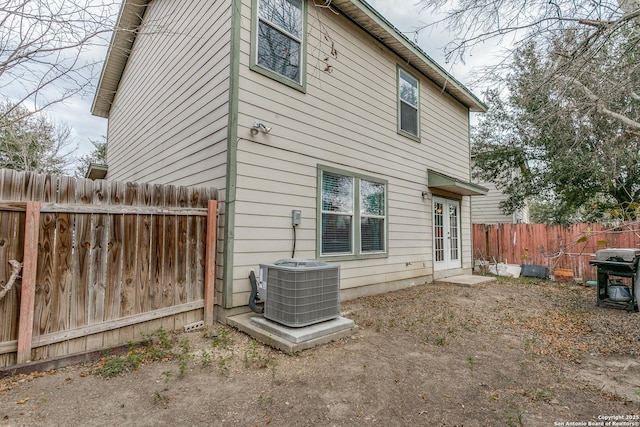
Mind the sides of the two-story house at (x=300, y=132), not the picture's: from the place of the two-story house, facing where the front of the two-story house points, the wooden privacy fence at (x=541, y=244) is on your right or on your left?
on your right

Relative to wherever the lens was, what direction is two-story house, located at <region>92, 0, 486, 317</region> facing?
facing away from the viewer and to the left of the viewer

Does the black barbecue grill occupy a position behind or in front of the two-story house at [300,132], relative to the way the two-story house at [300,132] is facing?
behind

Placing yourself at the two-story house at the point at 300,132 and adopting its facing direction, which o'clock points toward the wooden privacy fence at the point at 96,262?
The wooden privacy fence is roughly at 9 o'clock from the two-story house.
